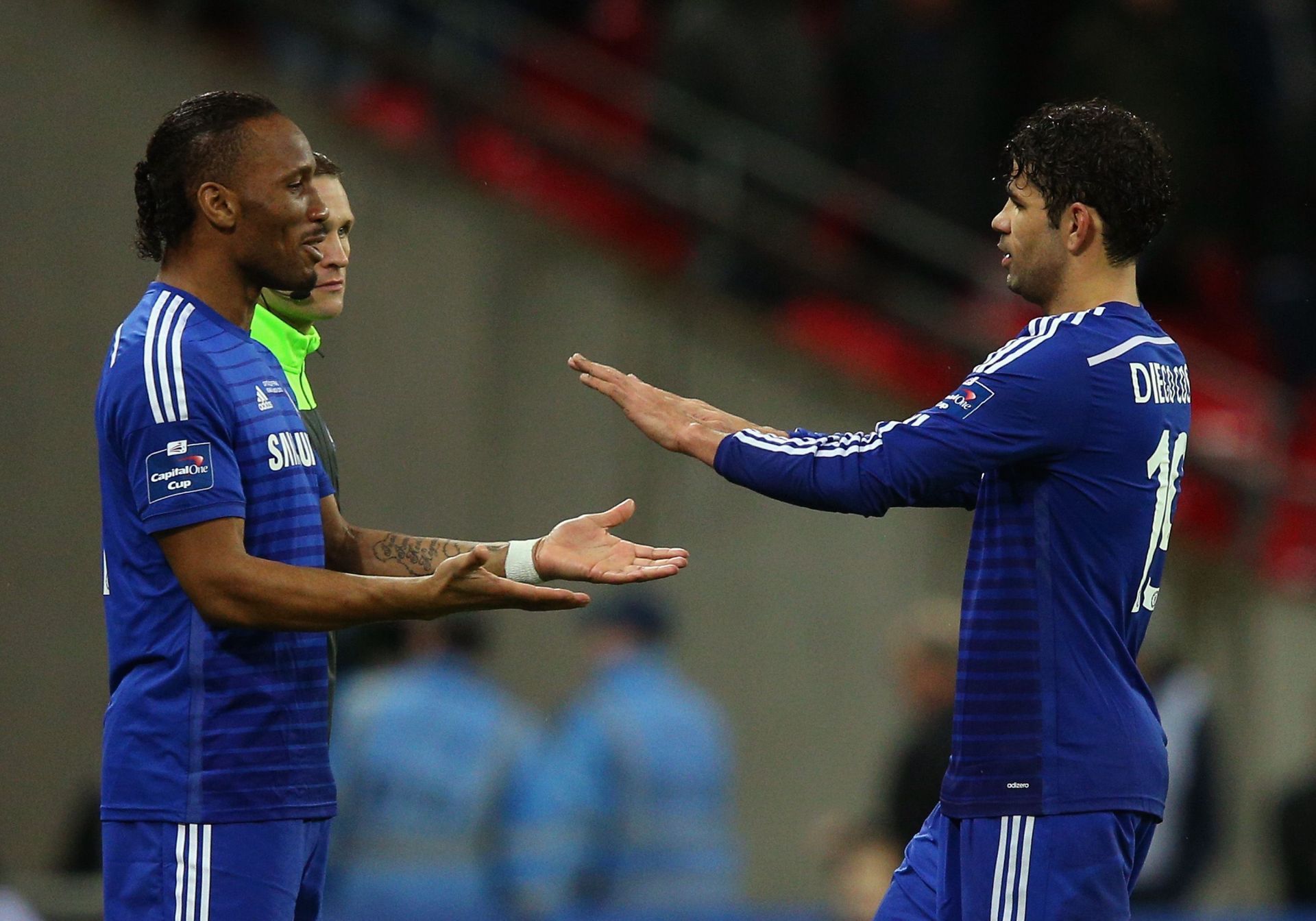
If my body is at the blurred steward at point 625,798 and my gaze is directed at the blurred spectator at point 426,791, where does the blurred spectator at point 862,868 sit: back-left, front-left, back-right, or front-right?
back-left

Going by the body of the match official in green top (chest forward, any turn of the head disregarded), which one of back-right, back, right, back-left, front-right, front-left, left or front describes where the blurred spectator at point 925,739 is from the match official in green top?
left

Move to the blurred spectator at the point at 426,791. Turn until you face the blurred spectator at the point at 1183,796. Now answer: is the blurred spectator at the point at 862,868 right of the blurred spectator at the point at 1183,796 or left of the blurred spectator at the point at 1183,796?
right

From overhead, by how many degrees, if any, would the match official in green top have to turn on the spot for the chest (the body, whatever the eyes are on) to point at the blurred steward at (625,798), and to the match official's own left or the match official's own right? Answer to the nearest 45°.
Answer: approximately 90° to the match official's own left

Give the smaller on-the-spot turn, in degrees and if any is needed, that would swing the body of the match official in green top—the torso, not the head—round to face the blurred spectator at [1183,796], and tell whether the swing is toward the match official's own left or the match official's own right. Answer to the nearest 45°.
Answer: approximately 90° to the match official's own left

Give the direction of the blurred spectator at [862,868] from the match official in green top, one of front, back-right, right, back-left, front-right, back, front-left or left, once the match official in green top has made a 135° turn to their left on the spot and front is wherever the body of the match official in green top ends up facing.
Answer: front-right

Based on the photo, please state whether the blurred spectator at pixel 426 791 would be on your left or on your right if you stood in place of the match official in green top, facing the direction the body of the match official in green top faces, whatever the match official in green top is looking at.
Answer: on your left
